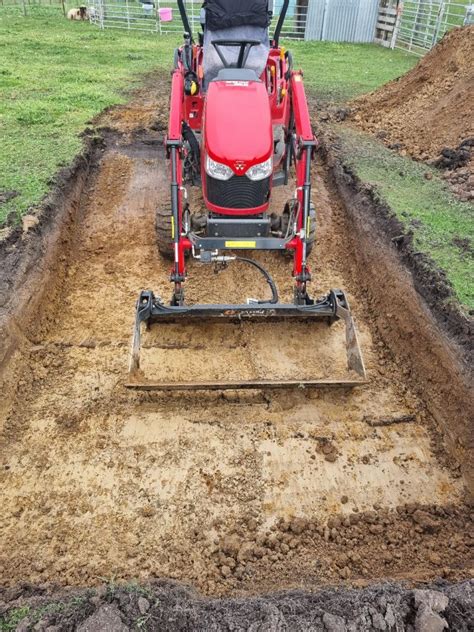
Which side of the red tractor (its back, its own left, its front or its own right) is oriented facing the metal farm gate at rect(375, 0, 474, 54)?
back

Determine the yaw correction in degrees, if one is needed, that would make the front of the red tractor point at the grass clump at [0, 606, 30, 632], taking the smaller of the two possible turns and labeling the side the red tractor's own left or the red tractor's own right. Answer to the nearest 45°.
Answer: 0° — it already faces it

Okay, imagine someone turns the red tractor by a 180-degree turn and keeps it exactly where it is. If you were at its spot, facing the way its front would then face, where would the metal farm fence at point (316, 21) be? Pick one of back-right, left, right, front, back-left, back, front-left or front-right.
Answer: front

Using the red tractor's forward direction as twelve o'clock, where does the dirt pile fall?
The dirt pile is roughly at 7 o'clock from the red tractor.

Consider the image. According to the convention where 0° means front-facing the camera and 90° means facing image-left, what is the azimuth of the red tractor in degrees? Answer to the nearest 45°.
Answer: approximately 0°

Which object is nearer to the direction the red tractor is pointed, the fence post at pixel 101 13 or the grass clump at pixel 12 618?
the grass clump

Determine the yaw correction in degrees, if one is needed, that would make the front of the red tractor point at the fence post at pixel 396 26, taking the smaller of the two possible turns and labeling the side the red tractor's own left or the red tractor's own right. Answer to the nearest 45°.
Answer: approximately 180°

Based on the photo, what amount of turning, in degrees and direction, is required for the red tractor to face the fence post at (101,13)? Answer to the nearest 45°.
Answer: approximately 180°
